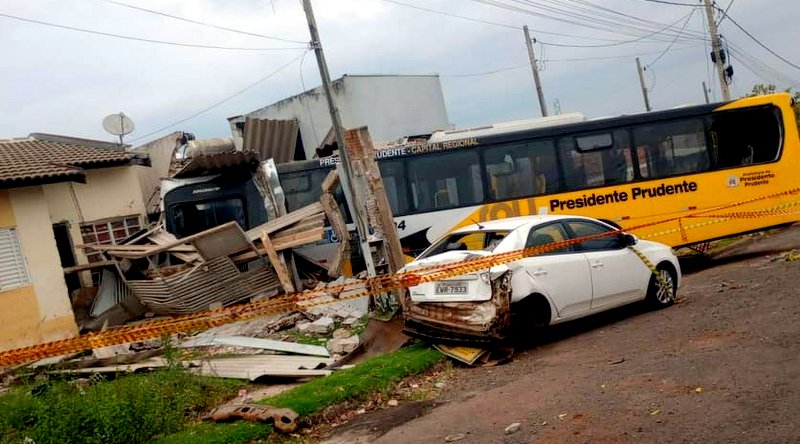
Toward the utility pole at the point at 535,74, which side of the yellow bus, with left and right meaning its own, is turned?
right

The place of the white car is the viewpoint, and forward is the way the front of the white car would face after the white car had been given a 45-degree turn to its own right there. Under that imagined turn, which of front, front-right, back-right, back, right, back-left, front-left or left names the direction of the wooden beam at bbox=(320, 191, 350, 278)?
back-left

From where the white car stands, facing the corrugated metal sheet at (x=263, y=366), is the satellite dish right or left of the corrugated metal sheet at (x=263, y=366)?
right

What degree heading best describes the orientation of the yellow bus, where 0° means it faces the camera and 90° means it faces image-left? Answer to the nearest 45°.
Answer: approximately 90°

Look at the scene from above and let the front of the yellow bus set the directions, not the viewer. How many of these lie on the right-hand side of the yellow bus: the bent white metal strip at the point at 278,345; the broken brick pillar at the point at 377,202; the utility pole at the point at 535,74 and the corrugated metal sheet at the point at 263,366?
1

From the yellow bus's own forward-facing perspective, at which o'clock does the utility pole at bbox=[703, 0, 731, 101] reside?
The utility pole is roughly at 4 o'clock from the yellow bus.

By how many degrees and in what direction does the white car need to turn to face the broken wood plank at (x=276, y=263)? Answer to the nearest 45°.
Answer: approximately 90° to its left

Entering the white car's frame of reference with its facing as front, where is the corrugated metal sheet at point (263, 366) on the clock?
The corrugated metal sheet is roughly at 7 o'clock from the white car.

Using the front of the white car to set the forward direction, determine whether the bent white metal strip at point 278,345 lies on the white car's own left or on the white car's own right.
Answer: on the white car's own left
